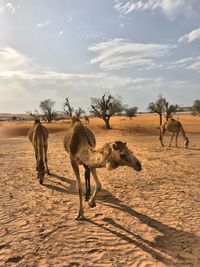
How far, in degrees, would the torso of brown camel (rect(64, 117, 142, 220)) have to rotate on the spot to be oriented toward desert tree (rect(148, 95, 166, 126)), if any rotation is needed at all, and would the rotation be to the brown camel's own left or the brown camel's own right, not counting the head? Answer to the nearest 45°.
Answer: approximately 135° to the brown camel's own left

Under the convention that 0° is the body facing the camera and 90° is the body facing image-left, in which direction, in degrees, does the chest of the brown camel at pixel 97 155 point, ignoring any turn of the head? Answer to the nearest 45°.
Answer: approximately 315°

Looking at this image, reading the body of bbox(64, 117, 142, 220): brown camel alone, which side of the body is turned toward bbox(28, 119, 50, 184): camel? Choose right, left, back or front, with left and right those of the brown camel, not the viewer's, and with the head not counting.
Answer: back

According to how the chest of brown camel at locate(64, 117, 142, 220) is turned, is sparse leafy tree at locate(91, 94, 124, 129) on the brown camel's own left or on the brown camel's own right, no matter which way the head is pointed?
on the brown camel's own left

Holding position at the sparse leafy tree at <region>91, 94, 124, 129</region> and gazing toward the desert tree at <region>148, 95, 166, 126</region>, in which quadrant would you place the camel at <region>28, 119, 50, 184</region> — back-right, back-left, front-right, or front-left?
back-right
